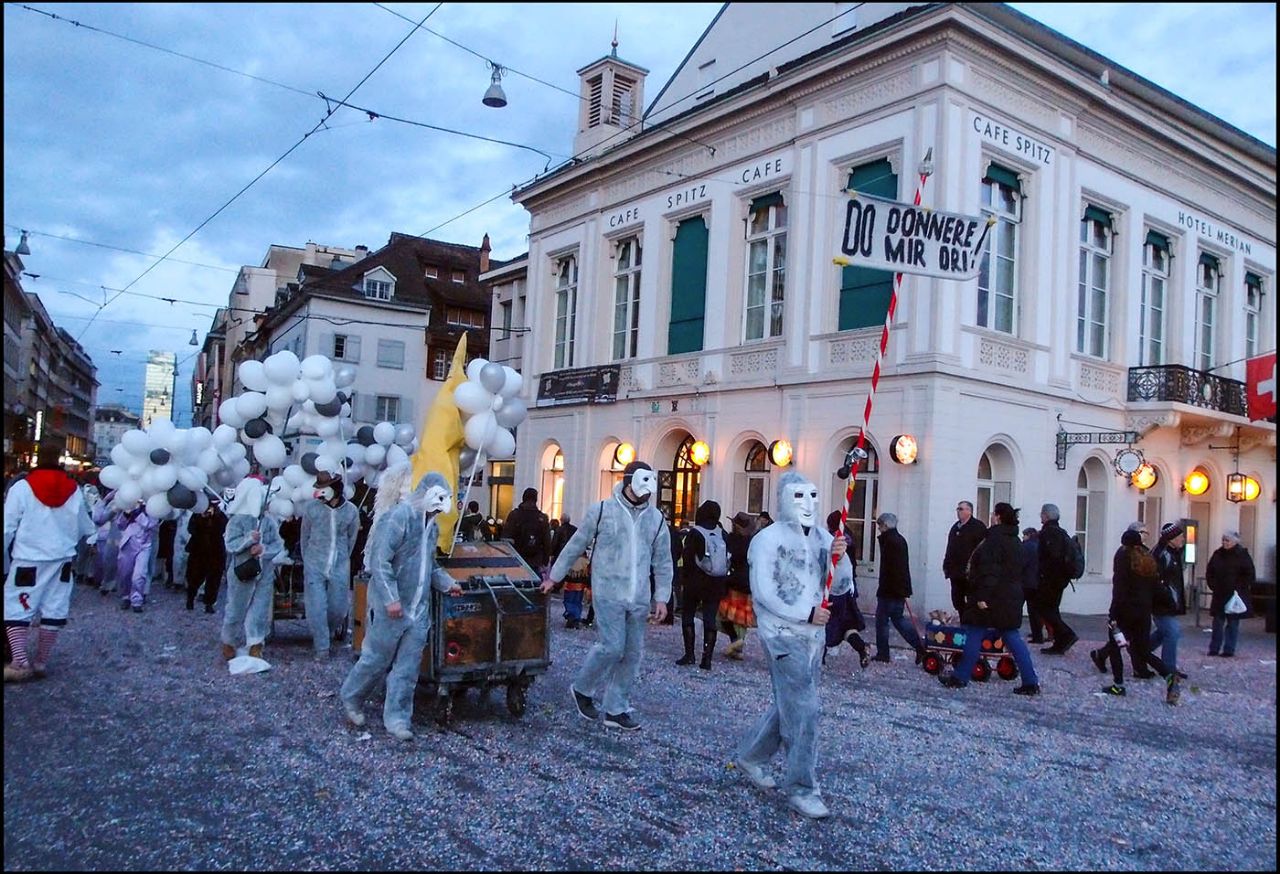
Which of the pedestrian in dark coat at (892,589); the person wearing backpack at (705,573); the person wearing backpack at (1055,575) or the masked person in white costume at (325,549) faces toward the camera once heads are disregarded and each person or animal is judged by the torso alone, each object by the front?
the masked person in white costume

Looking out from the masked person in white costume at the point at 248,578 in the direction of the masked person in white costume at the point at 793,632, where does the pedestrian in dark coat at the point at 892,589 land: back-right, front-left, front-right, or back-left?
front-left

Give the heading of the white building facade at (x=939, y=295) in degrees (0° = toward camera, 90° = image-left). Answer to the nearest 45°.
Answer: approximately 45°

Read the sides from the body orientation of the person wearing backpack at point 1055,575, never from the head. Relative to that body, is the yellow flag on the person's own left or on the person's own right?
on the person's own left

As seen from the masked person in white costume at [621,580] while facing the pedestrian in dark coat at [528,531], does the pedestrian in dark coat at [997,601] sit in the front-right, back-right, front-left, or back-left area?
front-right

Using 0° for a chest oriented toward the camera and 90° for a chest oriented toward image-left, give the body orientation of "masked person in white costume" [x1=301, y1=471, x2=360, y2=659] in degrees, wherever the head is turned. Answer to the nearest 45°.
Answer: approximately 0°

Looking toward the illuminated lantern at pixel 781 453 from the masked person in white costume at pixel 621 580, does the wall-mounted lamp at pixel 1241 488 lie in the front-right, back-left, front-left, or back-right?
front-right

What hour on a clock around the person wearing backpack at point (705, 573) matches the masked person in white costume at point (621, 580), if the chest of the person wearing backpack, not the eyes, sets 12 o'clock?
The masked person in white costume is roughly at 8 o'clock from the person wearing backpack.
